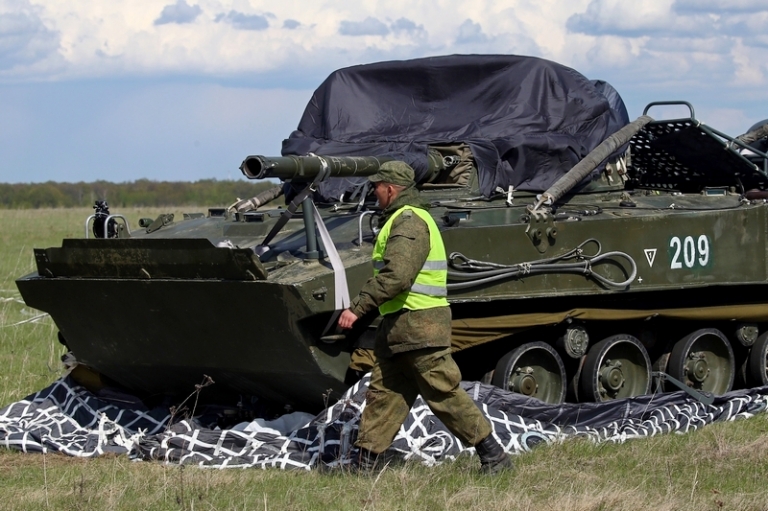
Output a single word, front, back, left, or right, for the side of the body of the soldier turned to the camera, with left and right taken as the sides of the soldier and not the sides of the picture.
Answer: left

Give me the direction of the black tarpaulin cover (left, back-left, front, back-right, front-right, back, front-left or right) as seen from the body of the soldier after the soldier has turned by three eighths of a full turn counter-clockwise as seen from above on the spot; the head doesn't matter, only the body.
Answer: back-left

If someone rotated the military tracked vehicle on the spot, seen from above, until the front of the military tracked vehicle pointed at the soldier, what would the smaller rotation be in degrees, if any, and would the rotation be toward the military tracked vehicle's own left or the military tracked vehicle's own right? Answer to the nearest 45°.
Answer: approximately 45° to the military tracked vehicle's own left

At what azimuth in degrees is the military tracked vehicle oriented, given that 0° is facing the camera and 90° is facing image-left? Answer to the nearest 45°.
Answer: approximately 45°
